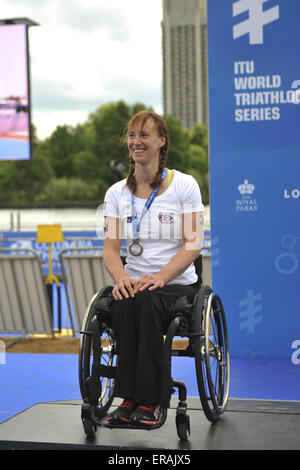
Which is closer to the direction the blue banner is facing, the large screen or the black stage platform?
the black stage platform

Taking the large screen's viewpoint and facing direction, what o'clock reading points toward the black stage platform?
The black stage platform is roughly at 12 o'clock from the large screen.

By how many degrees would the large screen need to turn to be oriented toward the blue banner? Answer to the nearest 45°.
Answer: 0° — it already faces it

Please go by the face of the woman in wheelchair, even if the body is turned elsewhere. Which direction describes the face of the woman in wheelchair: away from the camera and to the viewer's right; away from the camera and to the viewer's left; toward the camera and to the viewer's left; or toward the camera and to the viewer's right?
toward the camera and to the viewer's left

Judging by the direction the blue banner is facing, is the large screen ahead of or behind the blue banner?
behind

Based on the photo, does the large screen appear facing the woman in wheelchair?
yes

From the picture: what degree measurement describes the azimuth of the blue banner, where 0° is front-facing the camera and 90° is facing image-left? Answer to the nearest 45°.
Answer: approximately 0°

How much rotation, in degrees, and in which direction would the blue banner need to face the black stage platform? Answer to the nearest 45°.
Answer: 0° — it already faces it
